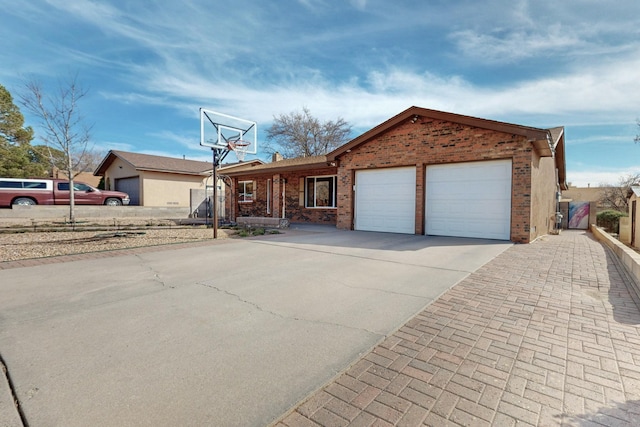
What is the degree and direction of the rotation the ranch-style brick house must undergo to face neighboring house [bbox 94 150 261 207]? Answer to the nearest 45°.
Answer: approximately 90° to its right

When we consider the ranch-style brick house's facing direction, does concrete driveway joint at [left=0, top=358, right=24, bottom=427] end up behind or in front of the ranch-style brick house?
in front

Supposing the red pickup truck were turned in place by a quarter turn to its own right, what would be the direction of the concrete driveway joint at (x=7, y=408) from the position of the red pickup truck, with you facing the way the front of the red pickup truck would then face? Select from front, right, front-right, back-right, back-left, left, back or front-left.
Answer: front

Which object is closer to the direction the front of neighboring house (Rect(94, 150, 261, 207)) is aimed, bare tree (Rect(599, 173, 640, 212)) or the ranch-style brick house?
the ranch-style brick house

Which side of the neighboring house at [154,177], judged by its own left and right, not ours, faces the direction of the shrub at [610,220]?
left

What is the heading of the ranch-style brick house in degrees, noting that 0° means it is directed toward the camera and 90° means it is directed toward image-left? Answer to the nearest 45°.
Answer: approximately 45°

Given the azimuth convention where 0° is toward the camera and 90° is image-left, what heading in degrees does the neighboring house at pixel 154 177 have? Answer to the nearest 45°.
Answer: approximately 45°

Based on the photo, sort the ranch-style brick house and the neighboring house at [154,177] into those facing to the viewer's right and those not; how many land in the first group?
0

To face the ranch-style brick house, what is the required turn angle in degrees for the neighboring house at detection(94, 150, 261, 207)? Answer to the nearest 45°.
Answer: approximately 90° to its left

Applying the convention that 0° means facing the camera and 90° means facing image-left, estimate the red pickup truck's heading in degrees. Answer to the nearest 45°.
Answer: approximately 270°

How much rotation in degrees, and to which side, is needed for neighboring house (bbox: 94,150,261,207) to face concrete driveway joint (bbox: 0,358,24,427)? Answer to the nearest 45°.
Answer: approximately 45° to its left
